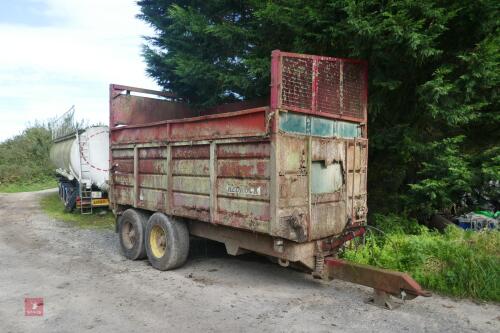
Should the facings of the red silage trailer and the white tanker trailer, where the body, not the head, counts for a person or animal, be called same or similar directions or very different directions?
very different directions

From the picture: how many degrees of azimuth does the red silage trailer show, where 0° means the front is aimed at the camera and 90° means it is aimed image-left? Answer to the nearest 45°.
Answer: approximately 315°

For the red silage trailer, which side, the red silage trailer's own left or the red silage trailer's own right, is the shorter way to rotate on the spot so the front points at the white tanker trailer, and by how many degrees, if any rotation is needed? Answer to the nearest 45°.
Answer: approximately 180°

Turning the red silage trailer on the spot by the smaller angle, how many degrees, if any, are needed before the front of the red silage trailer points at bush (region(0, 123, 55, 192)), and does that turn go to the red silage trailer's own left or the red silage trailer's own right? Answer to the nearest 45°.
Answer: approximately 180°
